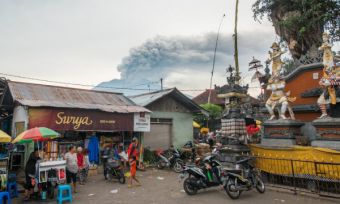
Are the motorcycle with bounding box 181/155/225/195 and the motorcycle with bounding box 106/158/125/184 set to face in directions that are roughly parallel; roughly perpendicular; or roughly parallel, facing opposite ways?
roughly perpendicular

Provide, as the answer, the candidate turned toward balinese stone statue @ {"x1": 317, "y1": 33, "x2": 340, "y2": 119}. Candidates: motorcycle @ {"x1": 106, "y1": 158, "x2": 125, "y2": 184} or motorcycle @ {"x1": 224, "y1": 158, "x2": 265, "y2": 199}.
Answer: motorcycle @ {"x1": 224, "y1": 158, "x2": 265, "y2": 199}

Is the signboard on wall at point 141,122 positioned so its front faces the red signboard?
no

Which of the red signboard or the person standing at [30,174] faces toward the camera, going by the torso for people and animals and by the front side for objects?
the red signboard

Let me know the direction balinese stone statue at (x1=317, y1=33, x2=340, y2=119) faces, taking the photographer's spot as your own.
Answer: facing the viewer and to the left of the viewer

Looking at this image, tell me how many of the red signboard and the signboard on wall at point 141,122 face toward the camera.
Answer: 2

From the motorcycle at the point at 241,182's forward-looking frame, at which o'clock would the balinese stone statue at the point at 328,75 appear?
The balinese stone statue is roughly at 12 o'clock from the motorcycle.

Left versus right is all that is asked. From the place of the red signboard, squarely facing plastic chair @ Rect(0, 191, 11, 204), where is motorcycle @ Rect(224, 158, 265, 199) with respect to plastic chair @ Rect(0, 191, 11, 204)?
left

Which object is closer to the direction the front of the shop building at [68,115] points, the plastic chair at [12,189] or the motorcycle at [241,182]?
the motorcycle

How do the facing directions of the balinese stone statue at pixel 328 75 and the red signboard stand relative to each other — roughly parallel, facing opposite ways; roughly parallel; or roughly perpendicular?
roughly perpendicular

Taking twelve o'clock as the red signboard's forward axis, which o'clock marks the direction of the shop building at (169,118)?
The shop building is roughly at 8 o'clock from the red signboard.

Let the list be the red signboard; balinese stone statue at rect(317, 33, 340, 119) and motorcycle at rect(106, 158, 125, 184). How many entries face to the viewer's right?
0

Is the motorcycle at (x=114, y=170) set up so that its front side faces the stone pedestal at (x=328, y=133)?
no

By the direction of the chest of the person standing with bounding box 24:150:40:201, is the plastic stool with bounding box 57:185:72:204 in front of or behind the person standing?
in front
